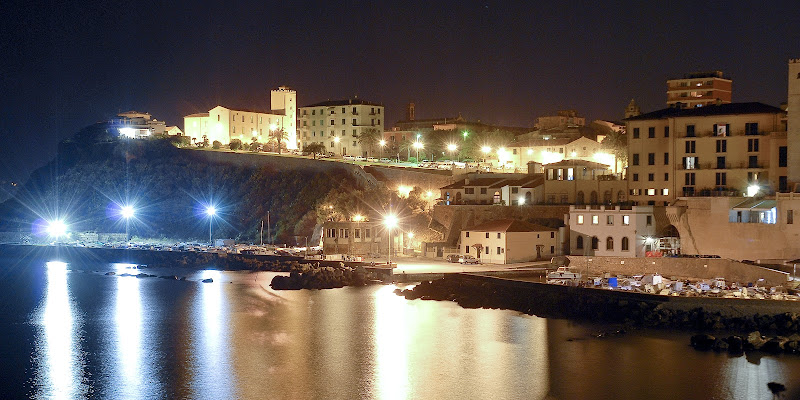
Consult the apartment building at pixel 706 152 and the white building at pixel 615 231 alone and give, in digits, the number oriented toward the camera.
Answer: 2

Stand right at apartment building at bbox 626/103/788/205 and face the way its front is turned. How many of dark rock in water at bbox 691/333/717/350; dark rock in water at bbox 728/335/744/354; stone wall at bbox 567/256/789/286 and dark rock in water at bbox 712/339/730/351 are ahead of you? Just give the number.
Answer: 4

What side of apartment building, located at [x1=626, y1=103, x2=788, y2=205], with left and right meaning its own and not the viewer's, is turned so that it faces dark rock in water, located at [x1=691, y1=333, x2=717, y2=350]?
front

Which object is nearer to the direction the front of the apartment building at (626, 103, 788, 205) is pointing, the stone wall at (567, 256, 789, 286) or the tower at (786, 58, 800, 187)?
the stone wall

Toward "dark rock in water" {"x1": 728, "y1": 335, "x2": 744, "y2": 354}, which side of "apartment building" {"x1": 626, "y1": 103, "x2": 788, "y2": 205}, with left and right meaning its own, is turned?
front

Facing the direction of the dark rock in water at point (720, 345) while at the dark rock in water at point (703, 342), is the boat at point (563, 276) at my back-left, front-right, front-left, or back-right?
back-left

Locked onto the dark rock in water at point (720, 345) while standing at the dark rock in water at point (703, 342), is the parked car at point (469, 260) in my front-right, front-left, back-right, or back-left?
back-left

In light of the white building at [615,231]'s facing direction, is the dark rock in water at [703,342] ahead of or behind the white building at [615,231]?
ahead

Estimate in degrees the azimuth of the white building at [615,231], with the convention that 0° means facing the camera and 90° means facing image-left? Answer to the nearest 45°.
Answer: approximately 0°

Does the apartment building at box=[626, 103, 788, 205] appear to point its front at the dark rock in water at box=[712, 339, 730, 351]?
yes

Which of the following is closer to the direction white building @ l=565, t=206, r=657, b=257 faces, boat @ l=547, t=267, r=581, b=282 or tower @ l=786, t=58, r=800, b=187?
the boat

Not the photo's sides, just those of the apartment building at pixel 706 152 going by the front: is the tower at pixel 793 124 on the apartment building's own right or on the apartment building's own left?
on the apartment building's own left

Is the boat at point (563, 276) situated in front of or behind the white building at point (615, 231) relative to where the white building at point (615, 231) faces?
in front

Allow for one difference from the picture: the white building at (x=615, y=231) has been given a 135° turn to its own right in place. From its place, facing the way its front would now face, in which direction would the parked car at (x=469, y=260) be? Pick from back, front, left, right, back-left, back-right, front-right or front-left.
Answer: front-left
